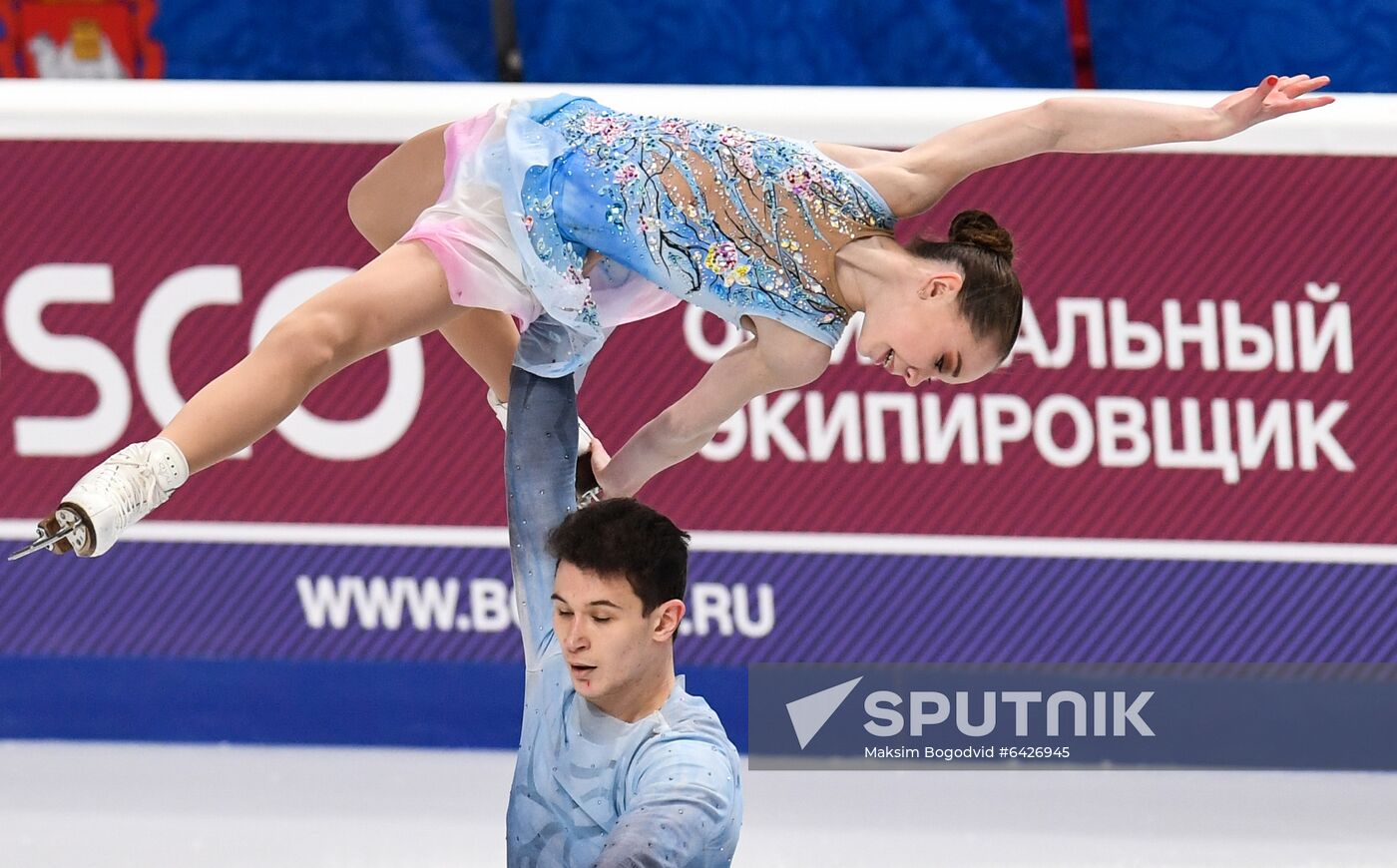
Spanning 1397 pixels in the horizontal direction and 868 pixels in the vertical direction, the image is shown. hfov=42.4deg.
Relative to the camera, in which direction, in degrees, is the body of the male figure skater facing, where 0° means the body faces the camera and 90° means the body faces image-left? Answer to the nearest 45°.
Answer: approximately 45°

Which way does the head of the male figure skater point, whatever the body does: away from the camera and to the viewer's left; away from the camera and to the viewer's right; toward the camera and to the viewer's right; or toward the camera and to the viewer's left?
toward the camera and to the viewer's left
